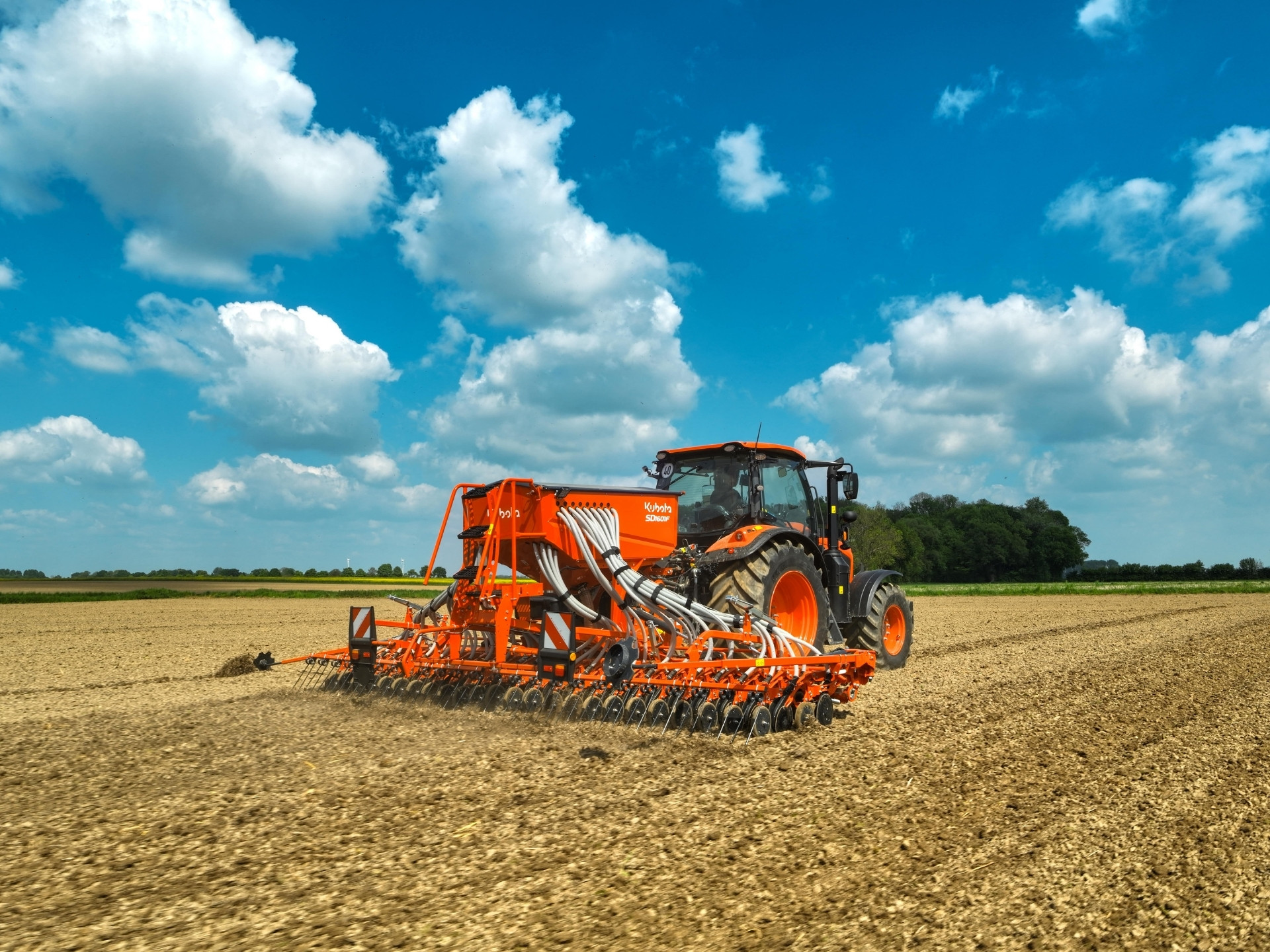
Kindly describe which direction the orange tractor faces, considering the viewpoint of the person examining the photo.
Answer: facing away from the viewer and to the right of the viewer
